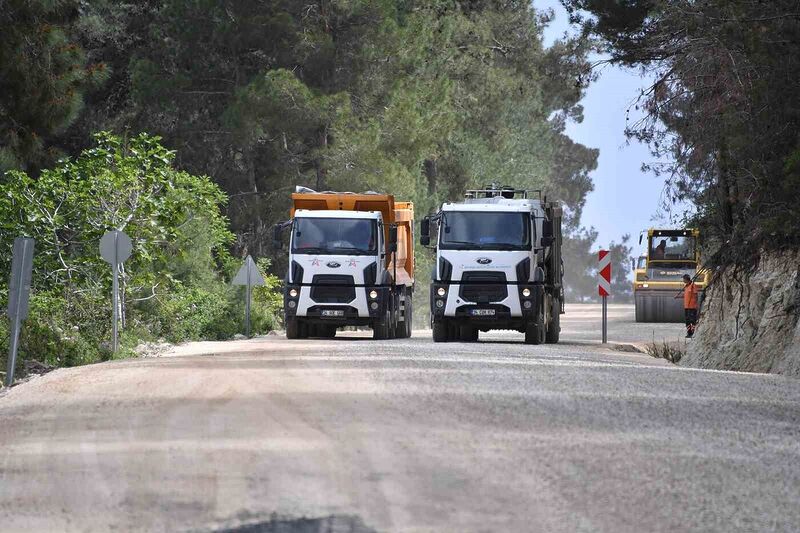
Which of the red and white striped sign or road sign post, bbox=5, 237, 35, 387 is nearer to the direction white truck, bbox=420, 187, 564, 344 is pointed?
the road sign post

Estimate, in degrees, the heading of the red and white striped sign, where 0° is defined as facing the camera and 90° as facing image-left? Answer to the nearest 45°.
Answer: approximately 0°

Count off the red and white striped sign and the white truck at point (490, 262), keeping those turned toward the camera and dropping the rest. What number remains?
2

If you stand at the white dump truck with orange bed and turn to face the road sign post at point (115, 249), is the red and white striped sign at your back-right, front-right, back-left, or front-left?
back-left

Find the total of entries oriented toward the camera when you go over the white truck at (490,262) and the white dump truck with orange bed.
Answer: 2
